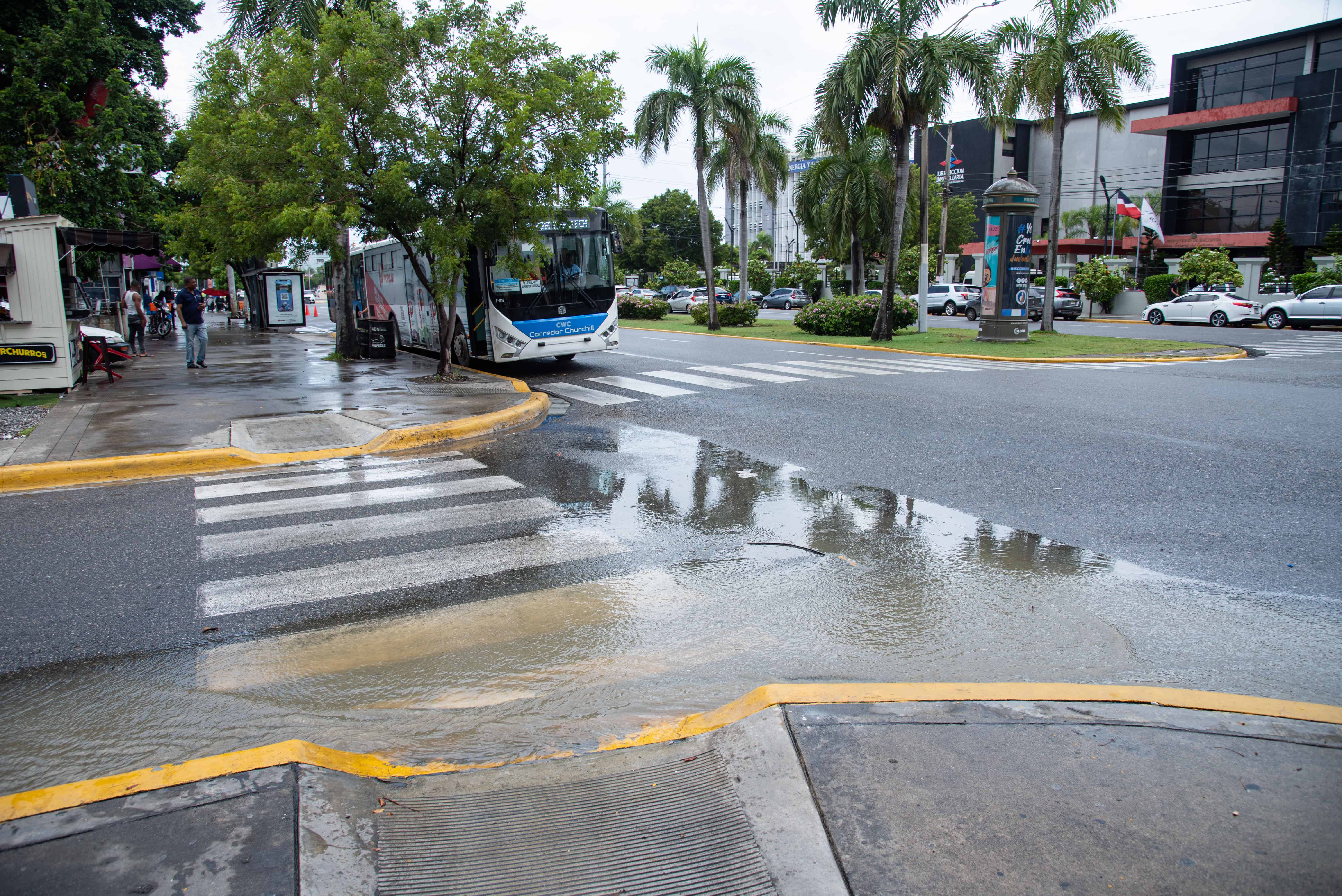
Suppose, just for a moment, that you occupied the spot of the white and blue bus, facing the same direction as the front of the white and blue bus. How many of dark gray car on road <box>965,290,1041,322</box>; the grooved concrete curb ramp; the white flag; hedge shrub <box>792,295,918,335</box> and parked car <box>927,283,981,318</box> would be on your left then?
4

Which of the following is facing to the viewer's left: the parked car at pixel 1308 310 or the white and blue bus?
the parked car

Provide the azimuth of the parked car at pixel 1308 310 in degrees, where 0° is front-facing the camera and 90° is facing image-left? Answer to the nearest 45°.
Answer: approximately 90°

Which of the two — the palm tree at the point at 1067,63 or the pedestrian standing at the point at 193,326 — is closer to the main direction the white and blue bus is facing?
the palm tree

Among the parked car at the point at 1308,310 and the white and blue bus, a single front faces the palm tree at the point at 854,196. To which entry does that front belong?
the parked car

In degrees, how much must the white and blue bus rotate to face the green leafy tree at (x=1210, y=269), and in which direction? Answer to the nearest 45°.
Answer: approximately 90° to its left

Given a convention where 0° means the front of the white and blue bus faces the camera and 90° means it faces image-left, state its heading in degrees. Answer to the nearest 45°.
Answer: approximately 315°

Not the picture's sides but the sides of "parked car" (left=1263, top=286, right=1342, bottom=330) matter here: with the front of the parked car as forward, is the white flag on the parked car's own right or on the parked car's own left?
on the parked car's own right

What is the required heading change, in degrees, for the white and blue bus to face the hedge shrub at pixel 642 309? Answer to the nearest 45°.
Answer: approximately 135° to its left

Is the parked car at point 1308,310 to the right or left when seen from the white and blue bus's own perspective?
on its left

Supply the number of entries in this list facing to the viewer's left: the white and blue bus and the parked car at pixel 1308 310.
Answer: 1

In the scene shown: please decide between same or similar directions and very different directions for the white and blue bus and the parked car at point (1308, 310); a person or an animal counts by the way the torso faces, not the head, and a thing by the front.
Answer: very different directions

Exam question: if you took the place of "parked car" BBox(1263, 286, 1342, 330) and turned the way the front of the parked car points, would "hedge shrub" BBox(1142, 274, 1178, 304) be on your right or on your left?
on your right

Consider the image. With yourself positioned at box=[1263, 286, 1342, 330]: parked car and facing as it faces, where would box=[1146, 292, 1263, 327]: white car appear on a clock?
The white car is roughly at 1 o'clock from the parked car.

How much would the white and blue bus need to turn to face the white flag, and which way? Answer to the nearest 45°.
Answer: approximately 90° to its left

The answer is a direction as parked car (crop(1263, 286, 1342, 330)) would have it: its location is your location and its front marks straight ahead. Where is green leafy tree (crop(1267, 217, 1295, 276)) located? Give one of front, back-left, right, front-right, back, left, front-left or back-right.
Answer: right
